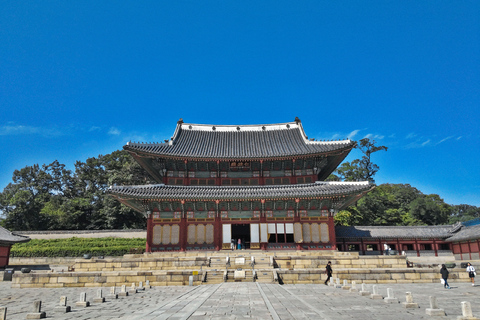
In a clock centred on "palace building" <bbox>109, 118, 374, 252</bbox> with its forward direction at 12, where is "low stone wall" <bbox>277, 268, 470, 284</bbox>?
The low stone wall is roughly at 11 o'clock from the palace building.

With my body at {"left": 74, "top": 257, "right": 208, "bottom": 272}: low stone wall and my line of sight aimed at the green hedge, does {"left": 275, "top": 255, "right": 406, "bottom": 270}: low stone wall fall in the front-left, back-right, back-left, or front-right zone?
back-right

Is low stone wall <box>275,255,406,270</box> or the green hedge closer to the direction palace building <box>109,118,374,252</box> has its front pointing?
the low stone wall

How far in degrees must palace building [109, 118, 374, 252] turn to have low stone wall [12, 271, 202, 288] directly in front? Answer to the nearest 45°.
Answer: approximately 45° to its right

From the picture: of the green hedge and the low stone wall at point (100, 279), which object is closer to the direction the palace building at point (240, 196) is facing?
the low stone wall

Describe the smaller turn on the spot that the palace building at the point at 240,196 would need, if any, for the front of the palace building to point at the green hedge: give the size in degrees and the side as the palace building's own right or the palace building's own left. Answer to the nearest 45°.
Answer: approximately 135° to the palace building's own right

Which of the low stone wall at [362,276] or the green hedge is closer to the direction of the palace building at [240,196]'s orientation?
the low stone wall

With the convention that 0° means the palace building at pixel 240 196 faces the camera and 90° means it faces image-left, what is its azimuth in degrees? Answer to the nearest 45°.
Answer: approximately 0°

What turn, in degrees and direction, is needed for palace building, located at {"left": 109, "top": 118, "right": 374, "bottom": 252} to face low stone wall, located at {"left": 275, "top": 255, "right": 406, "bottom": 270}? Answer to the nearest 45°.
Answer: approximately 45° to its left

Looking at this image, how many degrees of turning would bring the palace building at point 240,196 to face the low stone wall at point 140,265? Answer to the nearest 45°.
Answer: approximately 45° to its right
